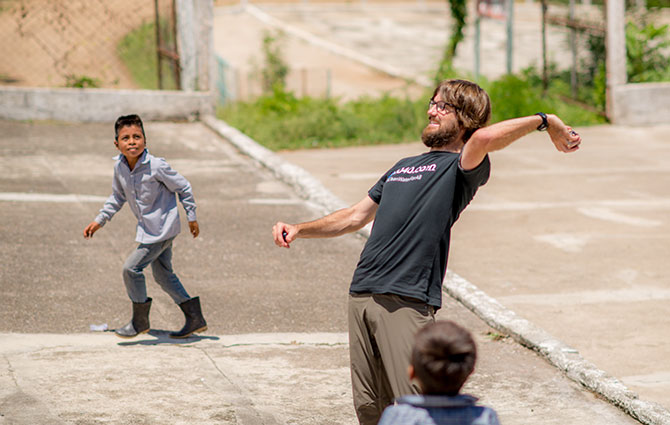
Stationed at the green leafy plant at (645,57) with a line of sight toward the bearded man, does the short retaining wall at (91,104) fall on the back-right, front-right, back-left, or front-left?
front-right

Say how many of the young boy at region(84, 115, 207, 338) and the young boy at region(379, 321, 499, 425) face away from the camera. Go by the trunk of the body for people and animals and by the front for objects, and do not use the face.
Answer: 1

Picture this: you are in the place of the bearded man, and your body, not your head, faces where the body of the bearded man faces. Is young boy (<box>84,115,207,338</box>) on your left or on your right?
on your right

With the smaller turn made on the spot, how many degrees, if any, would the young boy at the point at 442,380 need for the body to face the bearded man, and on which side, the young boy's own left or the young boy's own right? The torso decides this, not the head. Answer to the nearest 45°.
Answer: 0° — they already face them

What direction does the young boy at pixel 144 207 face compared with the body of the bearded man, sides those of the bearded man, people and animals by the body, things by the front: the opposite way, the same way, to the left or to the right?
the same way

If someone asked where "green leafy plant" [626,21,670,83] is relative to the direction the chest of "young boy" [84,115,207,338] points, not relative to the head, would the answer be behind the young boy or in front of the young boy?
behind

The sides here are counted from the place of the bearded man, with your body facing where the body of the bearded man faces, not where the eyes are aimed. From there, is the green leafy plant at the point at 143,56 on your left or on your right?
on your right

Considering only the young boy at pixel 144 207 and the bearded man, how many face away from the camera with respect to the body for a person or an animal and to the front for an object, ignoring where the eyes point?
0

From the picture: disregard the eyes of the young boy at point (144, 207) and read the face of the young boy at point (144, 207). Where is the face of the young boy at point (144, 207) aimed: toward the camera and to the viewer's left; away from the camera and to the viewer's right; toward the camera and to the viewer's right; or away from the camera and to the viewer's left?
toward the camera and to the viewer's right

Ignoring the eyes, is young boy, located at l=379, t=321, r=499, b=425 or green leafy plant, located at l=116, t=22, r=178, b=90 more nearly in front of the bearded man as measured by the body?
the young boy

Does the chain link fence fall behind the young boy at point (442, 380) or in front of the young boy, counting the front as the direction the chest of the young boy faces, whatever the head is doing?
in front

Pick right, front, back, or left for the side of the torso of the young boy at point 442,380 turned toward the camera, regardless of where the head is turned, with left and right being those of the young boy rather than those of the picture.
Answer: back

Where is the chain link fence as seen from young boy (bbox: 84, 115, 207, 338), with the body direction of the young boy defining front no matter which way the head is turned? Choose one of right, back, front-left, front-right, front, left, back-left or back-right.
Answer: back-right

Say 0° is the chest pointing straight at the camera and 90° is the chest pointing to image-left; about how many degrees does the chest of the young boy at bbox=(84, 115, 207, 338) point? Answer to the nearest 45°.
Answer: approximately 45°
